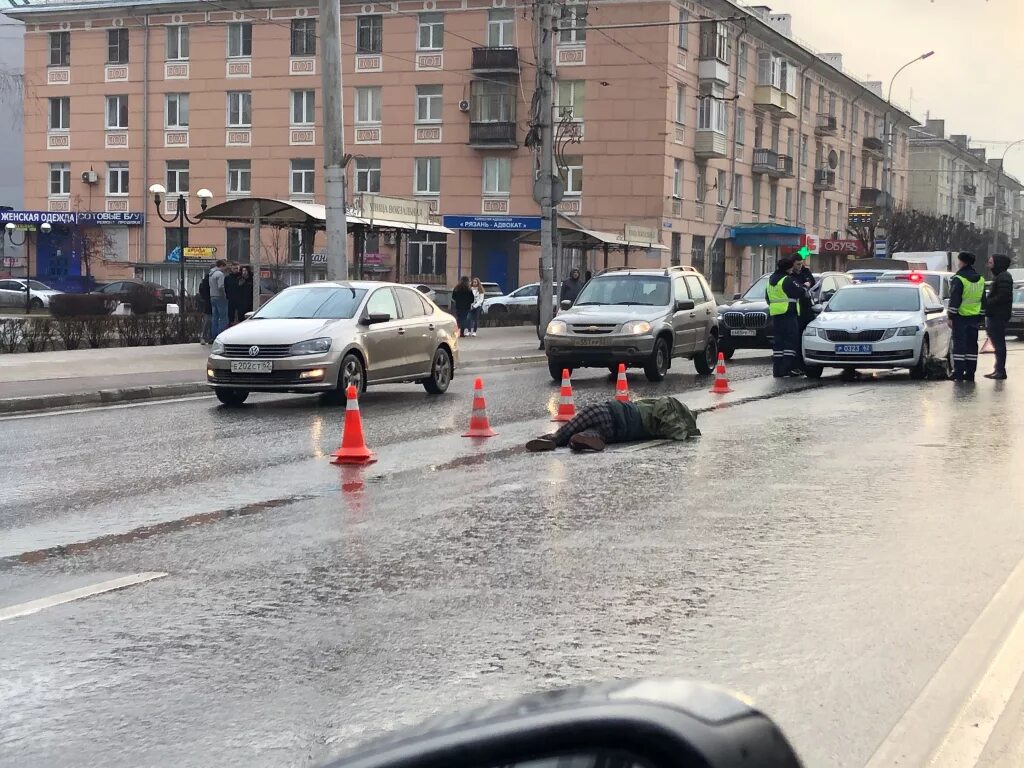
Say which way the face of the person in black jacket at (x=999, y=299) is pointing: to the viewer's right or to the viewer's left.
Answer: to the viewer's left

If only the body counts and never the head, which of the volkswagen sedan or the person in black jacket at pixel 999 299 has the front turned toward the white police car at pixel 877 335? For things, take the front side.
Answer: the person in black jacket

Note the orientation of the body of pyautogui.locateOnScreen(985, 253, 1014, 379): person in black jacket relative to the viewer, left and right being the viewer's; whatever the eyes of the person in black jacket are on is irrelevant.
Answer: facing to the left of the viewer

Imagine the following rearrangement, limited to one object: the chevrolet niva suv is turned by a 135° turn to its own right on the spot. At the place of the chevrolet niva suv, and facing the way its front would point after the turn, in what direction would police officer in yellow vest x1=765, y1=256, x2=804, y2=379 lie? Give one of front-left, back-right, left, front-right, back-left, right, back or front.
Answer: right

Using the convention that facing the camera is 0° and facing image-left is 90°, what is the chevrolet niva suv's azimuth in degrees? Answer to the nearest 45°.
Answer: approximately 45°

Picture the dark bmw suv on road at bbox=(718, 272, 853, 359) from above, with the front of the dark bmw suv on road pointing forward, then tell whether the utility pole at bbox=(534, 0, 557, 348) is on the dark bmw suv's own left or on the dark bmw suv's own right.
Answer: on the dark bmw suv's own right

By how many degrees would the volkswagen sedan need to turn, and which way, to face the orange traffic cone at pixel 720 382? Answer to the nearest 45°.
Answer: approximately 135° to its left

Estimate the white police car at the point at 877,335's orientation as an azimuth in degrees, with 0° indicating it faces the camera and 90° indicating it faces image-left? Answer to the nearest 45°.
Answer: approximately 45°
